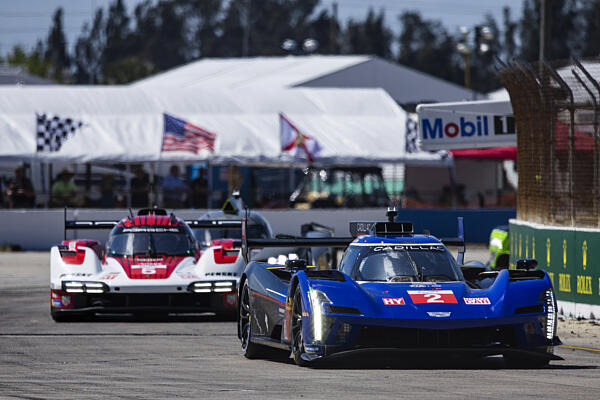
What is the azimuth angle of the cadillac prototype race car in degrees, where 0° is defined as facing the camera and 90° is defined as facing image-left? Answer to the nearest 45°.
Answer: approximately 0°

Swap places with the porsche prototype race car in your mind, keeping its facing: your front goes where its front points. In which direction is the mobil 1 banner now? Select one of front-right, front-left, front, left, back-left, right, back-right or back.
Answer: back-left

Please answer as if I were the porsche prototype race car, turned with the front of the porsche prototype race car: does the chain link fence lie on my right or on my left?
on my left

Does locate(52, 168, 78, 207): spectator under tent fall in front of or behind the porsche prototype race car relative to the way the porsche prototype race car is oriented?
behind

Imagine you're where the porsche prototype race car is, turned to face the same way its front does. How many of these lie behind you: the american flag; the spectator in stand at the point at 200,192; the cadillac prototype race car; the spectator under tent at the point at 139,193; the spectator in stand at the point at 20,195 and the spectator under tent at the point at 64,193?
5

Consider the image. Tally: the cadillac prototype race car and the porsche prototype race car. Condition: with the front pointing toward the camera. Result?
2

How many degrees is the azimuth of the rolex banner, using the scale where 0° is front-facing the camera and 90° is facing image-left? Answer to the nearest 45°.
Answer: approximately 45°

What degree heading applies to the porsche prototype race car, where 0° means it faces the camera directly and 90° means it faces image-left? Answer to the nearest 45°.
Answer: approximately 0°

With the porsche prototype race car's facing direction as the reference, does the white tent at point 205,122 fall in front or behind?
behind

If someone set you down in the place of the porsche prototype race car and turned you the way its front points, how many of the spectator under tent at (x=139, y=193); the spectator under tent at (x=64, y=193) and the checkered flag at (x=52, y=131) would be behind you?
3

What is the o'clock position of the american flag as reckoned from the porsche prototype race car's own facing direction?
The american flag is roughly at 6 o'clock from the porsche prototype race car.
